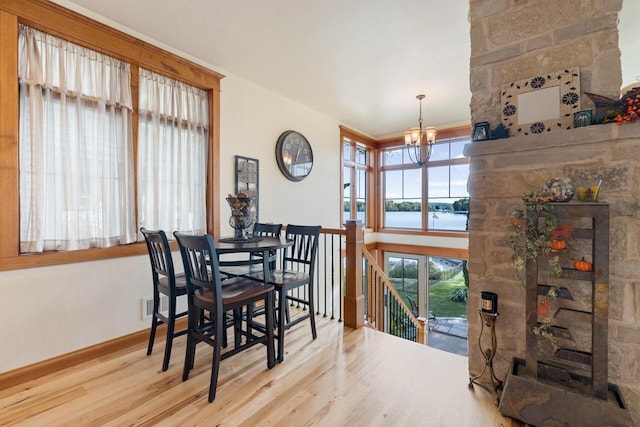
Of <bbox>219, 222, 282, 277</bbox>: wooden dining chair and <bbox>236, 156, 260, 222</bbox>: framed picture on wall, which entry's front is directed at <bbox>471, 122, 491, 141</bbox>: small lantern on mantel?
<bbox>236, 156, 260, 222</bbox>: framed picture on wall

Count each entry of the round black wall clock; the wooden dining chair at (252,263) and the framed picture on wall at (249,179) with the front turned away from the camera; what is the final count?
0

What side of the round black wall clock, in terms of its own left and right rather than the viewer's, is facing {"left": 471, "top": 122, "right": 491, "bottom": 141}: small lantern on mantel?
front

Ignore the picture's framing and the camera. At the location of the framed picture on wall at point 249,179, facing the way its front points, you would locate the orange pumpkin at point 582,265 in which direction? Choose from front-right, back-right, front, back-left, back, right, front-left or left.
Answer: front

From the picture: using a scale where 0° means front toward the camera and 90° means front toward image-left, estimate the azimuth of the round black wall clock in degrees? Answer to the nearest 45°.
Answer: approximately 315°

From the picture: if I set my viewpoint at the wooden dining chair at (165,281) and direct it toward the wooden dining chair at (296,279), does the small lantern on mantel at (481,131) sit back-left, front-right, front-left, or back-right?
front-right

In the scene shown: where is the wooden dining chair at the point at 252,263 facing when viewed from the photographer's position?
facing the viewer and to the left of the viewer

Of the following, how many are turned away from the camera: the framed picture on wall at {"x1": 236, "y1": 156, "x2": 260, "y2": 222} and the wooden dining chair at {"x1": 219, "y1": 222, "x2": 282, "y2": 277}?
0

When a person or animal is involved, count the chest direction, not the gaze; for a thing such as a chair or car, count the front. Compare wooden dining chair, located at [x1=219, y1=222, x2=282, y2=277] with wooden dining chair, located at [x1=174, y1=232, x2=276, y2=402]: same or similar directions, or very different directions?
very different directions

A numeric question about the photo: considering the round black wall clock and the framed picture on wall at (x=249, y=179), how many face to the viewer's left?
0

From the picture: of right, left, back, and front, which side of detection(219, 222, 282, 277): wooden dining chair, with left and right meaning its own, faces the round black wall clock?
back

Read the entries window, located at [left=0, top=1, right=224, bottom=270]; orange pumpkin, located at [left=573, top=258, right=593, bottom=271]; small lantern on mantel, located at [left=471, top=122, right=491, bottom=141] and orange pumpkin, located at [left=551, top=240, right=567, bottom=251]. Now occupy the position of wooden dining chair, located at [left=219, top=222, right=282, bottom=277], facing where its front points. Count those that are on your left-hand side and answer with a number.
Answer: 3

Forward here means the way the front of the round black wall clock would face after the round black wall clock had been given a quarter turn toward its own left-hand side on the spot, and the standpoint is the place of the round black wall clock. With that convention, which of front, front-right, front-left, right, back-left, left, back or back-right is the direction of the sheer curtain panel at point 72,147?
back

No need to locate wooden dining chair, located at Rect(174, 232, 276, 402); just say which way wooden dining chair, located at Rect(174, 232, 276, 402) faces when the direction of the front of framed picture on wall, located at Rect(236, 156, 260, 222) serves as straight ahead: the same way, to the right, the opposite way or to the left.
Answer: to the left

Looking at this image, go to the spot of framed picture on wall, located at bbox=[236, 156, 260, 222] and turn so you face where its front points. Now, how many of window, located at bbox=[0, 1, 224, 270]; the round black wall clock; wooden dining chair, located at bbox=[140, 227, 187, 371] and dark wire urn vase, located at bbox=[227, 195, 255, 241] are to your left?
1
